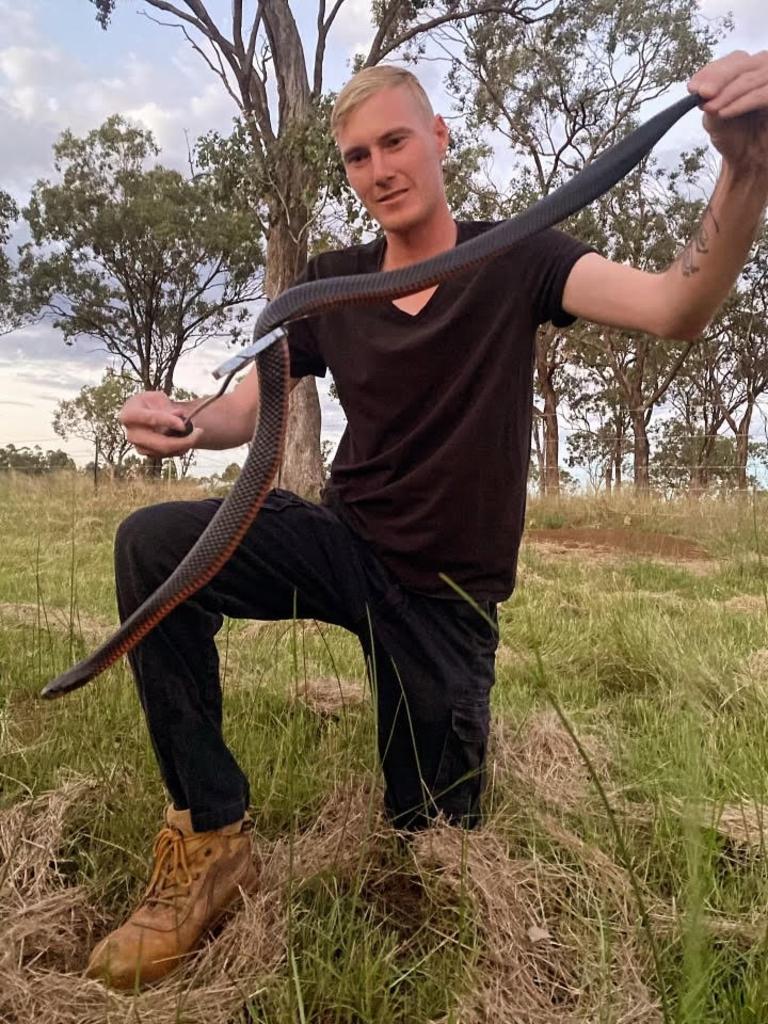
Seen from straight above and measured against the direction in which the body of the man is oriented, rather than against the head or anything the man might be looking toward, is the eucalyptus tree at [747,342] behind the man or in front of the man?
behind

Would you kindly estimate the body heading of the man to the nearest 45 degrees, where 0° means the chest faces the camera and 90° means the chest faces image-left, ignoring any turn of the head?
approximately 45°
